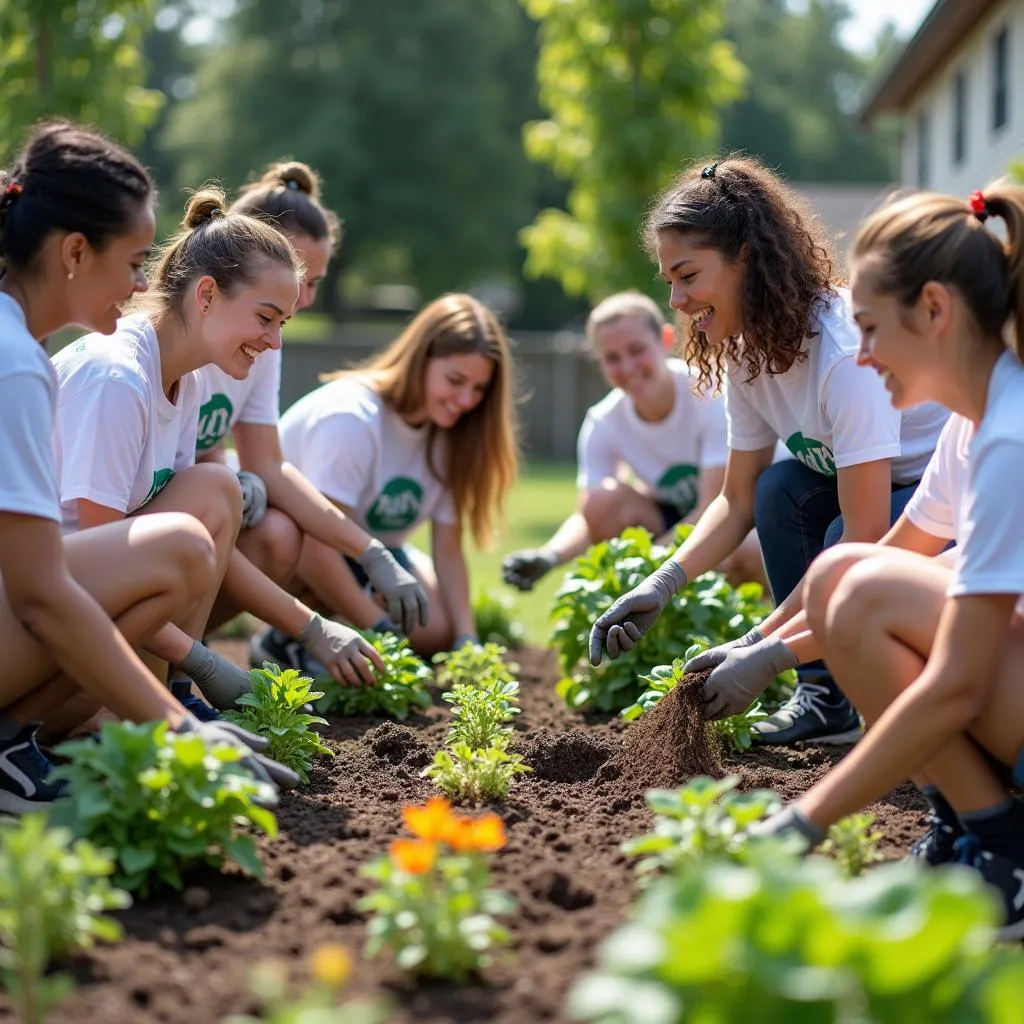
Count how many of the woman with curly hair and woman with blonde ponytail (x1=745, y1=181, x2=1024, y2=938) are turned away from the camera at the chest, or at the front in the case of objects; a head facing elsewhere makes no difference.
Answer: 0

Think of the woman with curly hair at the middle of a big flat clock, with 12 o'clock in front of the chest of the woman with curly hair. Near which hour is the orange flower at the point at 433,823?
The orange flower is roughly at 11 o'clock from the woman with curly hair.

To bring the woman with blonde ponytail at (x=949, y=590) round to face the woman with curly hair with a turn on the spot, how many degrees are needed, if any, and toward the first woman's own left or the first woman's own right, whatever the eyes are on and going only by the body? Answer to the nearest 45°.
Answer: approximately 90° to the first woman's own right

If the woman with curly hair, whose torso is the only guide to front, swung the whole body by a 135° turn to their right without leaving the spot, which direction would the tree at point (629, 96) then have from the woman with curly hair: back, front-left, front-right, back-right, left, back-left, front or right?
front

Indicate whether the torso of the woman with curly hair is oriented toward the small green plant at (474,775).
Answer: yes

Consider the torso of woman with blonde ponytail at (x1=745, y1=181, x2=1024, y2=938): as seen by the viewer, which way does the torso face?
to the viewer's left

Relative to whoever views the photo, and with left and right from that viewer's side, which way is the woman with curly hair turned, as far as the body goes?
facing the viewer and to the left of the viewer

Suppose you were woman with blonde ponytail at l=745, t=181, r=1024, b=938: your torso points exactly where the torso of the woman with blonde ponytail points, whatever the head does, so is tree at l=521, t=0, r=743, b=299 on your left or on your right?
on your right

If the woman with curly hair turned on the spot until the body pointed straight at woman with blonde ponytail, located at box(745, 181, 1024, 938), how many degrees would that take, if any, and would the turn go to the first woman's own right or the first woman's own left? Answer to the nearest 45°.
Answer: approximately 45° to the first woman's own left

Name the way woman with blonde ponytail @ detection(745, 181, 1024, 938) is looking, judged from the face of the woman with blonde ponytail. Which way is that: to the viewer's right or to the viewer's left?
to the viewer's left

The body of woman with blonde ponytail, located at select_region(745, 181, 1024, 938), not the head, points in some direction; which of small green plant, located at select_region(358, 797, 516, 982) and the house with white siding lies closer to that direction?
the small green plant

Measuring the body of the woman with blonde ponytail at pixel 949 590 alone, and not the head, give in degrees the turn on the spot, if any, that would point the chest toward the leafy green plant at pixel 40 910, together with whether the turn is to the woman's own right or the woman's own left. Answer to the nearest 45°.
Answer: approximately 45° to the woman's own left

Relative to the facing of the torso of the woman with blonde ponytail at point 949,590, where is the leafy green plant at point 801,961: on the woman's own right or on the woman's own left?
on the woman's own left
